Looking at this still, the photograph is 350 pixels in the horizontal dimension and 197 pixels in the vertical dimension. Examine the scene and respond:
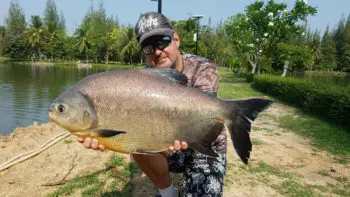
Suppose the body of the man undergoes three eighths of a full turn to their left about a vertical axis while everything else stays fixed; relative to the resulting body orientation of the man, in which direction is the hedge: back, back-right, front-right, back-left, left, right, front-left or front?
front-left

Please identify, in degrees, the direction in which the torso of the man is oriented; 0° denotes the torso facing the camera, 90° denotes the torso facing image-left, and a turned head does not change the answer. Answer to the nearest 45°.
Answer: approximately 45°

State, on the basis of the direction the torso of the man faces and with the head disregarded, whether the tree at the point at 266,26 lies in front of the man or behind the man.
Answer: behind
